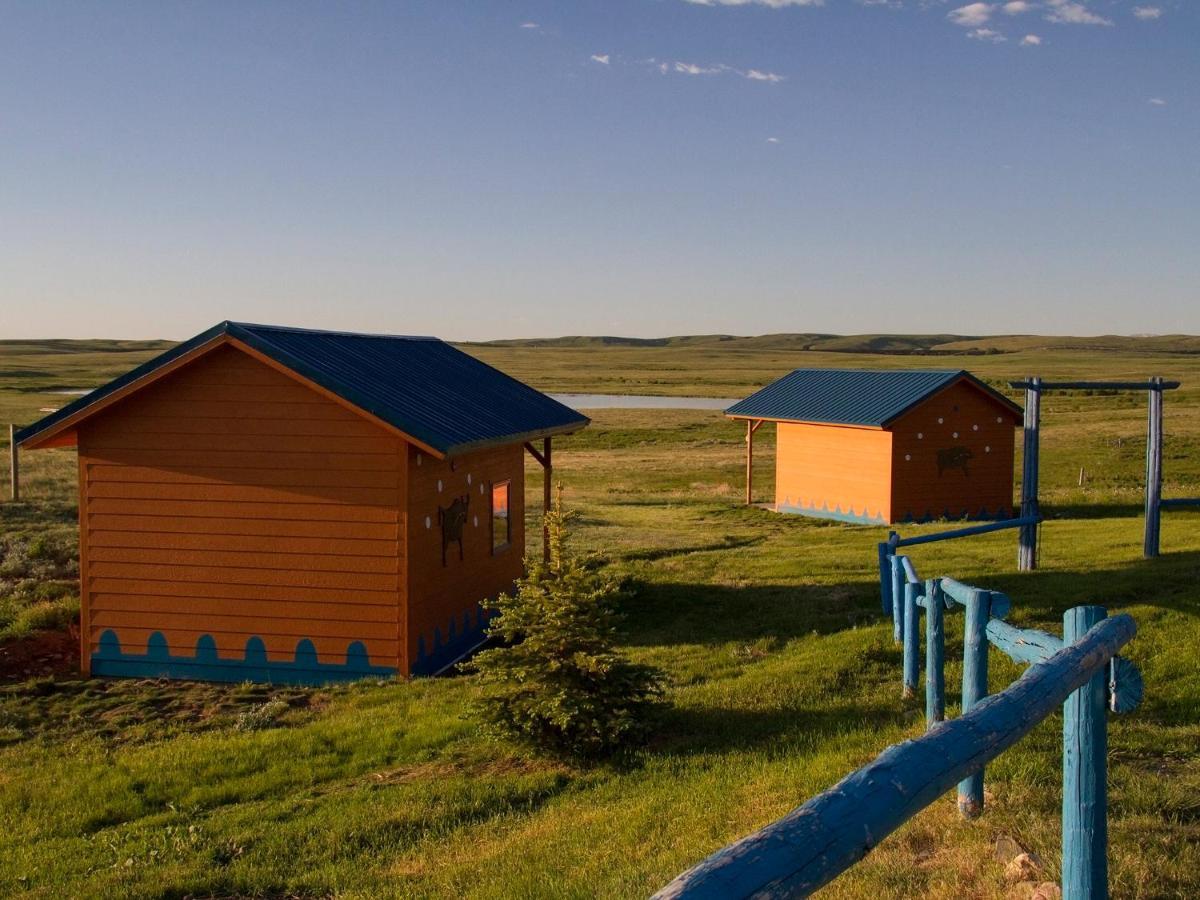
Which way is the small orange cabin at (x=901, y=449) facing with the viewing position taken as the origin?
facing away from the viewer and to the left of the viewer

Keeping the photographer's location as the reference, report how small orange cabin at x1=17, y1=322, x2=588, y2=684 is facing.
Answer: facing away from the viewer and to the right of the viewer

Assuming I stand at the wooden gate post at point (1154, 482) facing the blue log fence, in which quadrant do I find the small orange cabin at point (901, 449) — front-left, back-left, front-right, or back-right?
back-right

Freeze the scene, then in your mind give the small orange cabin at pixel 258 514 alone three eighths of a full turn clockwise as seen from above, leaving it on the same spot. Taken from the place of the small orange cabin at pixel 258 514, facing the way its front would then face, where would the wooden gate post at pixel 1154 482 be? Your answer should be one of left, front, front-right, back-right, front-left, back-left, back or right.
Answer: left

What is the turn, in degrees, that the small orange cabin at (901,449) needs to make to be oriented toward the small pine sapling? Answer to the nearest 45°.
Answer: approximately 135° to its left

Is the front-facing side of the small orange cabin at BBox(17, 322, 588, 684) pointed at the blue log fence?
no

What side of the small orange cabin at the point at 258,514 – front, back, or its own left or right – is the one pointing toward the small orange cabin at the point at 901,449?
front

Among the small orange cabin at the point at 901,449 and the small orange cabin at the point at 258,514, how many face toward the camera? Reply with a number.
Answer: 0

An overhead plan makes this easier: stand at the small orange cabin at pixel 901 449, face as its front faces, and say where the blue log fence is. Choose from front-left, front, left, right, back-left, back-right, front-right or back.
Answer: back-left

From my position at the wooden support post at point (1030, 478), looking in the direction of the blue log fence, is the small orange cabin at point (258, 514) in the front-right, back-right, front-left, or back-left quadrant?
front-right

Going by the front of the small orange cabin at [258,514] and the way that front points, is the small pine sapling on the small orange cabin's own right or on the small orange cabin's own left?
on the small orange cabin's own right

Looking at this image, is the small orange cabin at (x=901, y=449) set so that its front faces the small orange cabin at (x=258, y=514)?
no

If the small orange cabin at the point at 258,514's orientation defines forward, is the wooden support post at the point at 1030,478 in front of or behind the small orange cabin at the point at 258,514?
in front
